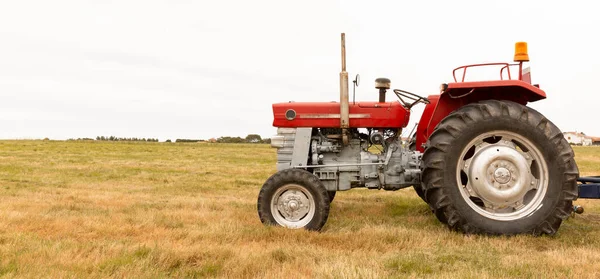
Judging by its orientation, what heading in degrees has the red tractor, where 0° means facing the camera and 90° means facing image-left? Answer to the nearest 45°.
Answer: approximately 90°
